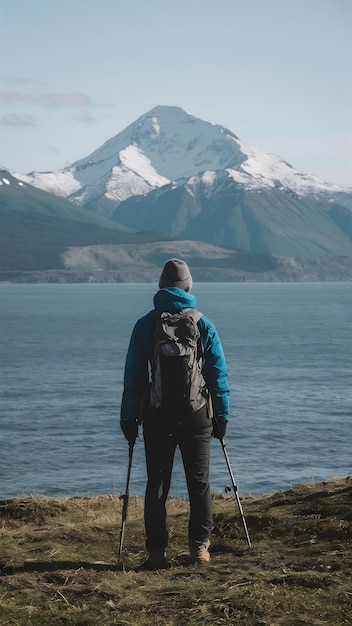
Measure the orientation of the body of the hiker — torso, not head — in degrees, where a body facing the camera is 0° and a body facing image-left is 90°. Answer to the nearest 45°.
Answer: approximately 180°
